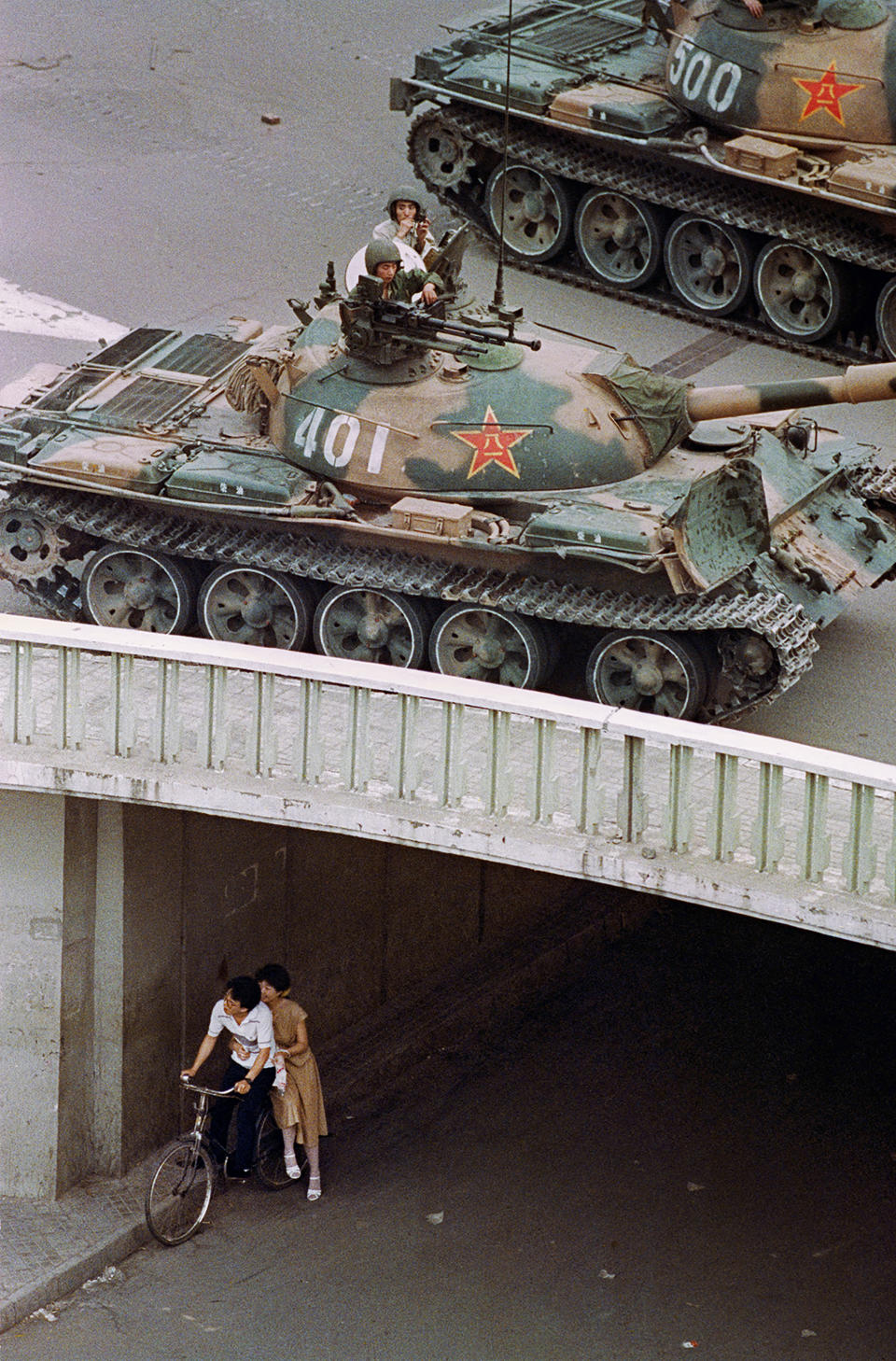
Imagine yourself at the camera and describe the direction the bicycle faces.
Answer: facing the viewer and to the left of the viewer

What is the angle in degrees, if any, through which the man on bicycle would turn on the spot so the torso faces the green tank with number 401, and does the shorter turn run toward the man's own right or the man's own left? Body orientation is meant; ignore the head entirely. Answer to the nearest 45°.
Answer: approximately 180°

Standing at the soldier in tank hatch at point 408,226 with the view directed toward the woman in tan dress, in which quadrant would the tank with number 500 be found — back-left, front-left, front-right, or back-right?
back-left

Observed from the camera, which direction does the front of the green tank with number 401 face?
facing the viewer and to the right of the viewer

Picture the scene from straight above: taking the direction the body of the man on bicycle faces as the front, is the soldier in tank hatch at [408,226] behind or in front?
behind
